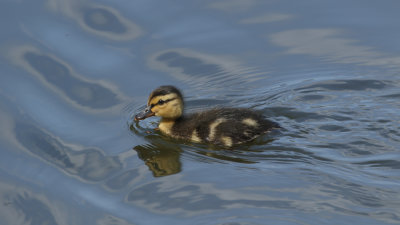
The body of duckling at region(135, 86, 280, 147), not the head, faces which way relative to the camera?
to the viewer's left
